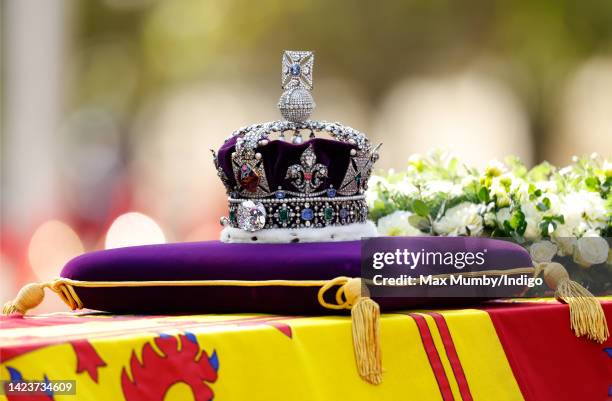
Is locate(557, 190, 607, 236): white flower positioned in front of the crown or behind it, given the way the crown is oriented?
behind

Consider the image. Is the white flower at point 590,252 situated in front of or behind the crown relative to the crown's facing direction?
behind

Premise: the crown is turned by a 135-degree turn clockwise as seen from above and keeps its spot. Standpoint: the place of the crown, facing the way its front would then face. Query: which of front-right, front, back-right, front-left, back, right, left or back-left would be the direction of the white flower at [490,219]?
front-right

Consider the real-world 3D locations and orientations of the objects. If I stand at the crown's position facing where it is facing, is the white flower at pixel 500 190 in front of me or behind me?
behind

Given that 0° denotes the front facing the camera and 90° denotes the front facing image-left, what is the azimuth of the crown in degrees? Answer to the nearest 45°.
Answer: approximately 45°

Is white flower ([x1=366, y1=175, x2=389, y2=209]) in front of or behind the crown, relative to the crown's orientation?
behind
